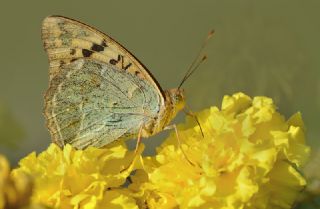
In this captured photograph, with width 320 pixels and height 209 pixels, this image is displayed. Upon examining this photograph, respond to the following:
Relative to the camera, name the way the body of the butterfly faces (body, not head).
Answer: to the viewer's right

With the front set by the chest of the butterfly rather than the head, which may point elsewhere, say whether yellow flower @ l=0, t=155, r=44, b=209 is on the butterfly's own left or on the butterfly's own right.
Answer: on the butterfly's own right
